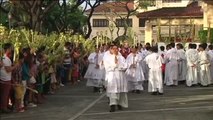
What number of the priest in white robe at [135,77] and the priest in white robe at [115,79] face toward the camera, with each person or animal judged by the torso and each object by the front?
2

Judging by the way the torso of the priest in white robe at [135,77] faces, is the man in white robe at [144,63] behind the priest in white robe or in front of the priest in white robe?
behind

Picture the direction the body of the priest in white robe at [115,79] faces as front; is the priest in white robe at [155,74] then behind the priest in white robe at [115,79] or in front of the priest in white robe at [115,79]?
behind

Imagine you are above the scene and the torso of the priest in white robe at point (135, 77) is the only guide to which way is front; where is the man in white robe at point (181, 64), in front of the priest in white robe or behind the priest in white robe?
behind

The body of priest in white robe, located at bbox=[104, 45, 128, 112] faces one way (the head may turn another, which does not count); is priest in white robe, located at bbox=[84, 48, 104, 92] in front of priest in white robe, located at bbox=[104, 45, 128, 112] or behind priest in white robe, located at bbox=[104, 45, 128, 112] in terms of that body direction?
behind

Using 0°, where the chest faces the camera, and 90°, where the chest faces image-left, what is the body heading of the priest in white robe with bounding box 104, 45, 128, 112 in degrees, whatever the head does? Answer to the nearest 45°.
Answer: approximately 0°

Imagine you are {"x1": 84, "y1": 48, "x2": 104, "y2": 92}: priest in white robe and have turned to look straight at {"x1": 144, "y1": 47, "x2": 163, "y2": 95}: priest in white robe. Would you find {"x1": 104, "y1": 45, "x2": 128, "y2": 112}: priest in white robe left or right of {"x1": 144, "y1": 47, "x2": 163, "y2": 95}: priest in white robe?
right

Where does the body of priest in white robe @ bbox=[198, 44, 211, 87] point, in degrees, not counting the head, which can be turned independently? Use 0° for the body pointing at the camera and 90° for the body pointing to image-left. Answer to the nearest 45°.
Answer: approximately 45°
